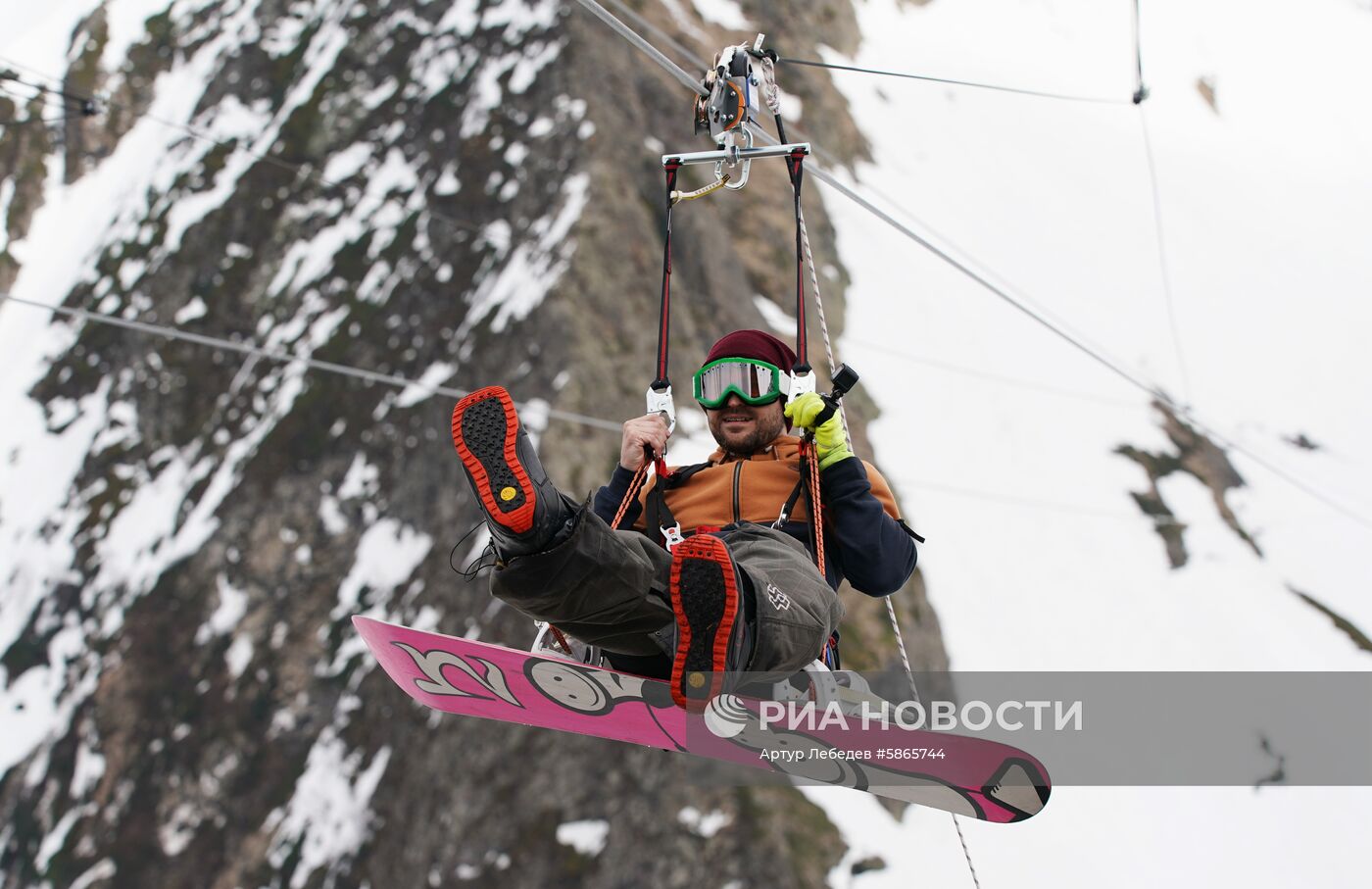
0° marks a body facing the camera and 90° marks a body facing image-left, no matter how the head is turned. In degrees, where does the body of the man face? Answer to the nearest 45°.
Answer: approximately 0°

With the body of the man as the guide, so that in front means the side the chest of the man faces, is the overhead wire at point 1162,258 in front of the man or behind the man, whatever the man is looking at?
behind

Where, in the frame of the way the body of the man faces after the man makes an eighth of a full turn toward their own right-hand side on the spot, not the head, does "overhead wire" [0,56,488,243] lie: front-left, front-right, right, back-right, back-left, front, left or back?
right
